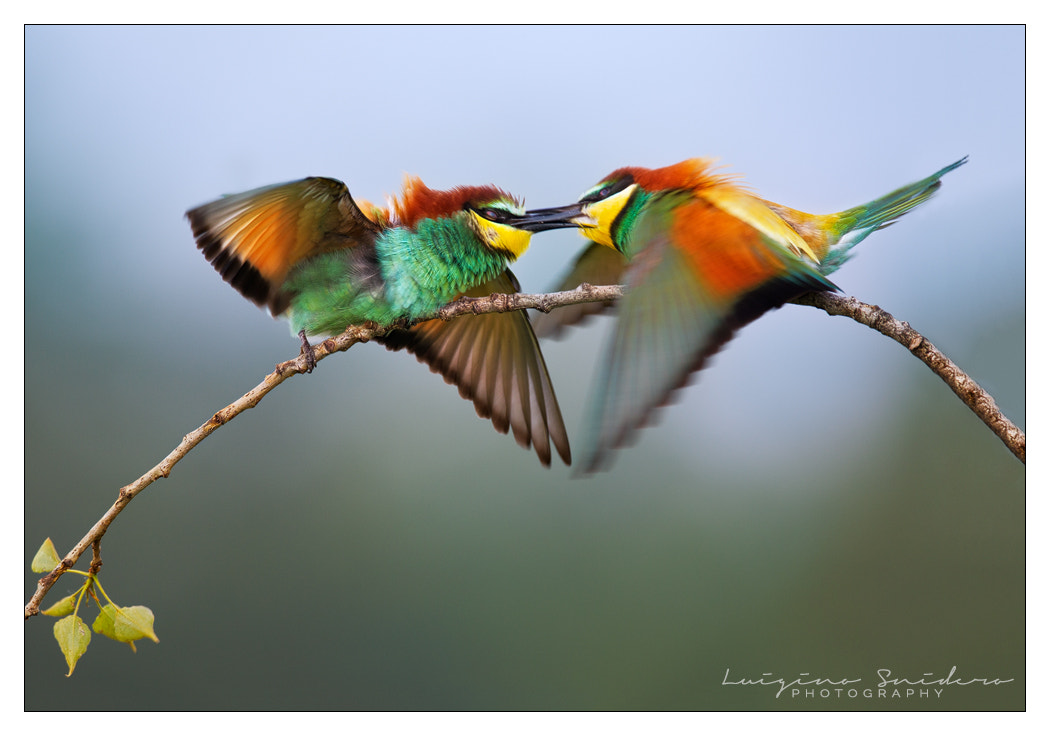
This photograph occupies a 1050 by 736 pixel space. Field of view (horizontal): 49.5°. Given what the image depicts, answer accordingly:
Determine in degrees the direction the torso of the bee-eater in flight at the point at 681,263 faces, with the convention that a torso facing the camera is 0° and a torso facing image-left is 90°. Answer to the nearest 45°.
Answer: approximately 90°
